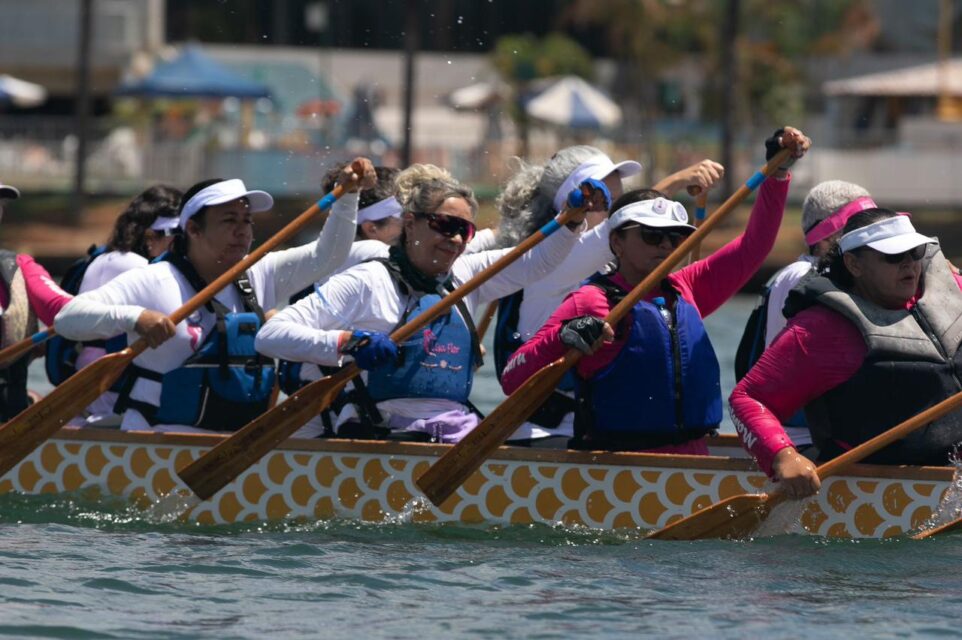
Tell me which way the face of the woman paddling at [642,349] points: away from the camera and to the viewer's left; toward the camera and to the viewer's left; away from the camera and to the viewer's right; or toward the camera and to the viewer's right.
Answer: toward the camera and to the viewer's right

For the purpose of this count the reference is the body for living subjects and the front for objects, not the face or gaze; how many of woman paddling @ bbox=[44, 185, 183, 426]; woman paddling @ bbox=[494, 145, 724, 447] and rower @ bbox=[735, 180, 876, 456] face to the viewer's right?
3

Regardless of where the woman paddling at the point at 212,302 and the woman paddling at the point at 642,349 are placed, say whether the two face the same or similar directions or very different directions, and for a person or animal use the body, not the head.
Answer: same or similar directions

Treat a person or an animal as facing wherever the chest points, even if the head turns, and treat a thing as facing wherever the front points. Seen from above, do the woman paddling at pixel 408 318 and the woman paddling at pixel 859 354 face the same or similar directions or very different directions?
same or similar directions

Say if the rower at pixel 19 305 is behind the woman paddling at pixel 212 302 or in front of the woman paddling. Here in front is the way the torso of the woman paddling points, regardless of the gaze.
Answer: behind

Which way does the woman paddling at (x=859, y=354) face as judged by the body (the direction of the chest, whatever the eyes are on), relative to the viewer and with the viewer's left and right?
facing the viewer and to the right of the viewer

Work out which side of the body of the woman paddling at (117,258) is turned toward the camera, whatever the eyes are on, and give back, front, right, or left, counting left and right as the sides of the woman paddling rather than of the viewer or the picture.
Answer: right

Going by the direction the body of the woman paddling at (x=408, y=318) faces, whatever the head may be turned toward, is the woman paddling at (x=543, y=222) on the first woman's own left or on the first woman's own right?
on the first woman's own left

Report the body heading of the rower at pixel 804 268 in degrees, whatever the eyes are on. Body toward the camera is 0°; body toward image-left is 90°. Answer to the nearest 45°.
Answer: approximately 270°
